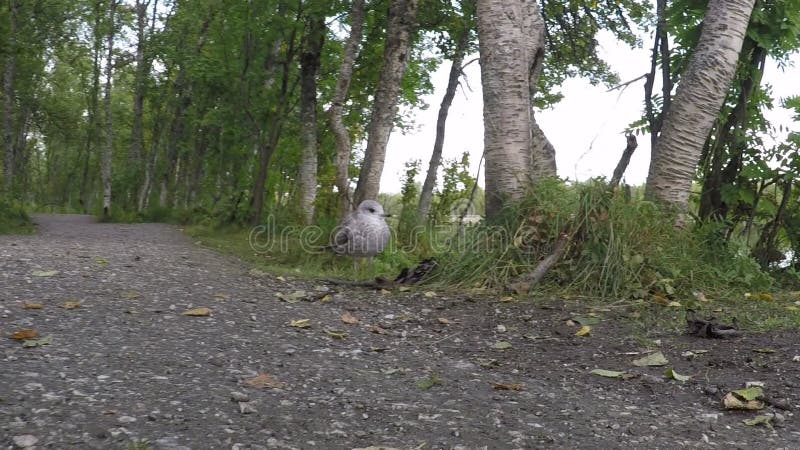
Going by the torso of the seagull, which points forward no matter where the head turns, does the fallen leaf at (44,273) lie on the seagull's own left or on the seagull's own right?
on the seagull's own right

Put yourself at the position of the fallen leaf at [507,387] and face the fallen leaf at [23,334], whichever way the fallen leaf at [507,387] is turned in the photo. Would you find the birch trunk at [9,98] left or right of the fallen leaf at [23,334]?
right

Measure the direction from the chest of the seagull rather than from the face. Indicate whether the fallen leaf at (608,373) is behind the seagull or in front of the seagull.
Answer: in front

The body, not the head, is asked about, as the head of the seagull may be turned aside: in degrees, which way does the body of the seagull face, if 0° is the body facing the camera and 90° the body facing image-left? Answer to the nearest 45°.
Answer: approximately 315°

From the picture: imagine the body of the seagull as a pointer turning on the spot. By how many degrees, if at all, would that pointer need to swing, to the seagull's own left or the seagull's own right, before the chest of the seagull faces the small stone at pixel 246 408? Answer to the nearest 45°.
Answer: approximately 45° to the seagull's own right

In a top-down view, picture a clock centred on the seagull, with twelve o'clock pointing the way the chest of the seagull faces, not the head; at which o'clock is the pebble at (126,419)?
The pebble is roughly at 2 o'clock from the seagull.

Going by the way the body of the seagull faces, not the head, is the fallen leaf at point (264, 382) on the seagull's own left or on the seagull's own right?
on the seagull's own right

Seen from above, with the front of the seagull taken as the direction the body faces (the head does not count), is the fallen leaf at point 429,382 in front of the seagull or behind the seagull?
in front

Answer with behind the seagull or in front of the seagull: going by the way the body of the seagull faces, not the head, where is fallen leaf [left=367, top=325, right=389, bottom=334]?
in front
